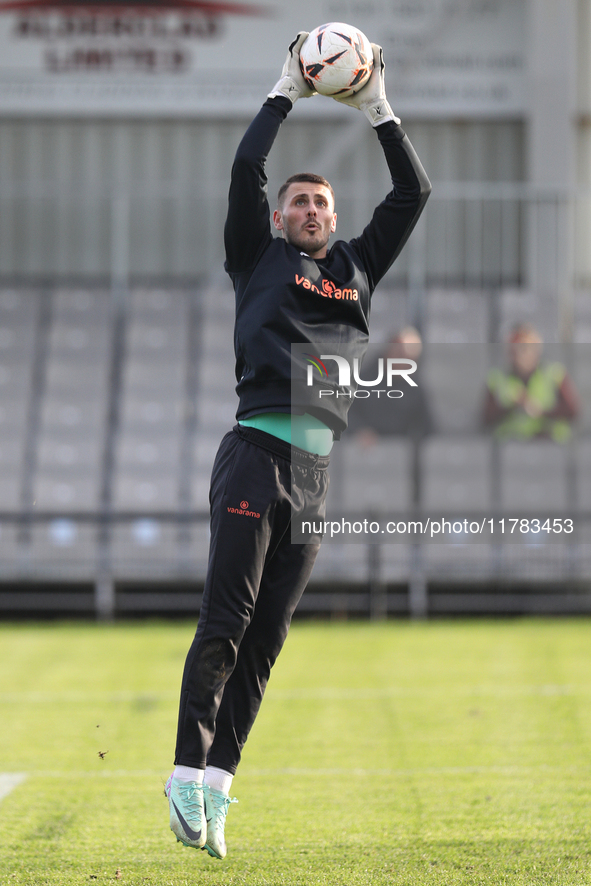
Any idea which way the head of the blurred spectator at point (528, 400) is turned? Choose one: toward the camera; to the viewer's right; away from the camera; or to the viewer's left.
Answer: toward the camera

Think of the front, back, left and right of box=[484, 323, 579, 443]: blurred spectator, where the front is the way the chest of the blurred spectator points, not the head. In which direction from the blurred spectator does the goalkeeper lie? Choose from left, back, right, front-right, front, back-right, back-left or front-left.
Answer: front

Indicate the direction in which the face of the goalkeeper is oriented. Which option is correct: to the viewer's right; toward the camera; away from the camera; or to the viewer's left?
toward the camera

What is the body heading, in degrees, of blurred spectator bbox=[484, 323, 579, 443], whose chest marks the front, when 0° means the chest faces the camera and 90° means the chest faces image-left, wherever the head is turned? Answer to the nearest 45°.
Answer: approximately 0°

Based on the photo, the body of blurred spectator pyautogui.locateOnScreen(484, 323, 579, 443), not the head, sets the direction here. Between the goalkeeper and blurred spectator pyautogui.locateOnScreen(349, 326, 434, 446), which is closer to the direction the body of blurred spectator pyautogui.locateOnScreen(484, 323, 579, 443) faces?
the goalkeeper

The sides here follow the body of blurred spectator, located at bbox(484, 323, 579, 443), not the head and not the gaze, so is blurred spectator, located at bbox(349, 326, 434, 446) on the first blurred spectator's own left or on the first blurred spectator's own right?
on the first blurred spectator's own right
